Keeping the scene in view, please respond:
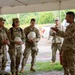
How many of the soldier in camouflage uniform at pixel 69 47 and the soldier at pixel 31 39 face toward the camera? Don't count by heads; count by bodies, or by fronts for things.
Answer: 1

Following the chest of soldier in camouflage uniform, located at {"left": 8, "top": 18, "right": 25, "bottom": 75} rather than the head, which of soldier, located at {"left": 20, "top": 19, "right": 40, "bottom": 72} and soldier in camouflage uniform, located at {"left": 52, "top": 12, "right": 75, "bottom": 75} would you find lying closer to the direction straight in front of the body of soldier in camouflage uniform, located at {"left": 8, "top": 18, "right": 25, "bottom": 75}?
the soldier in camouflage uniform

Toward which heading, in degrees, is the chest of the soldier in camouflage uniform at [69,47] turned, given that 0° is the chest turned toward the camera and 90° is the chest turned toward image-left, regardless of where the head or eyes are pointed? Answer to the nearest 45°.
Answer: approximately 90°

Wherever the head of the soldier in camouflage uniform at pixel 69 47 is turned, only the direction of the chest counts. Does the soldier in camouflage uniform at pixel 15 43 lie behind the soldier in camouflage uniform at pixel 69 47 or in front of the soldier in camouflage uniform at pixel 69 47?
in front

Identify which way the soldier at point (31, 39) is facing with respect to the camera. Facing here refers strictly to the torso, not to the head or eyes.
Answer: toward the camera

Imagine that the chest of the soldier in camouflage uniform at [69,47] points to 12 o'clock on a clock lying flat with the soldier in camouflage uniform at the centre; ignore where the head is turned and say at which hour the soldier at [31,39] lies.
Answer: The soldier is roughly at 2 o'clock from the soldier in camouflage uniform.

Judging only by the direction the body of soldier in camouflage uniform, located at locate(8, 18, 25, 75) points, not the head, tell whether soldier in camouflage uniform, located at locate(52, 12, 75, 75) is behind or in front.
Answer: in front

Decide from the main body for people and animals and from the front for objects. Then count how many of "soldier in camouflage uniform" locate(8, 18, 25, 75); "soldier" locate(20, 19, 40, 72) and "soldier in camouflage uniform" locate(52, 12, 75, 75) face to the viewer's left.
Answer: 1

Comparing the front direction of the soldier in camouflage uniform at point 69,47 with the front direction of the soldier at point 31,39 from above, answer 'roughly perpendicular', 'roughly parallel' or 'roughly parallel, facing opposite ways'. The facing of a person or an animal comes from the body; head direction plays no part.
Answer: roughly perpendicular

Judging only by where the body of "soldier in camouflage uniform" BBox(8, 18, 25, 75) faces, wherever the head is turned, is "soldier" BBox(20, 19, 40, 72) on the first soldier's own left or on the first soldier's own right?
on the first soldier's own left

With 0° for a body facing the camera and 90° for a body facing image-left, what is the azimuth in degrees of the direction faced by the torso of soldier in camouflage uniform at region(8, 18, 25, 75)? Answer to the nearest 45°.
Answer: approximately 315°
